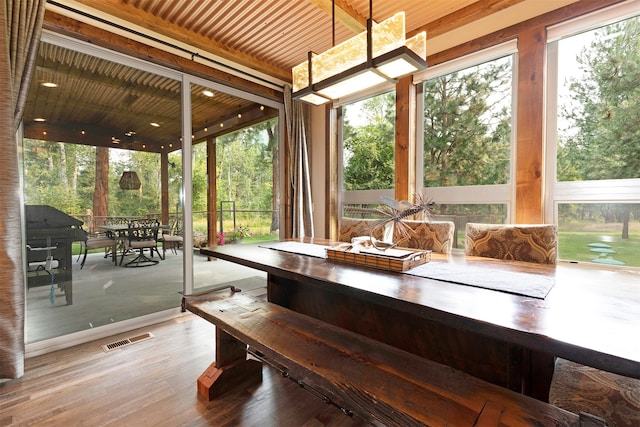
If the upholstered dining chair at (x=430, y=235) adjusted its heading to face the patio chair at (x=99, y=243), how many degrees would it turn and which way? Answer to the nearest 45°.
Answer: approximately 45° to its right

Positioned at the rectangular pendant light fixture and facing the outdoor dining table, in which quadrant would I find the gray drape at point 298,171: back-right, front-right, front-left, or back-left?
front-right

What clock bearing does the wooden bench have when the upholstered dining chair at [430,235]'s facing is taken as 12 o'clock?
The wooden bench is roughly at 11 o'clock from the upholstered dining chair.

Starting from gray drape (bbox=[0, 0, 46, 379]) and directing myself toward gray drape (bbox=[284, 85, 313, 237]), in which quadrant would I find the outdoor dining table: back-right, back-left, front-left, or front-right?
front-left

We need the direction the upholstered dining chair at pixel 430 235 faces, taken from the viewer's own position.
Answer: facing the viewer and to the left of the viewer

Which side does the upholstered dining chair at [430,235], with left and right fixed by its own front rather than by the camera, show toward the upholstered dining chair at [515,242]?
left

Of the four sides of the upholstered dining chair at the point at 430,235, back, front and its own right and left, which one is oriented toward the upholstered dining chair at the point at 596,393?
left

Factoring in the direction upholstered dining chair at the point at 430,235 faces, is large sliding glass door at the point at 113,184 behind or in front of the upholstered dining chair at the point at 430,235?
in front

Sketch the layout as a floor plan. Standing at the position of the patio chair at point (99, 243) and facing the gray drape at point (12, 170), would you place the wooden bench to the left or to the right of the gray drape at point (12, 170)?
left

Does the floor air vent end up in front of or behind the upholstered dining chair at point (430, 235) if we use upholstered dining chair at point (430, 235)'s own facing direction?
in front

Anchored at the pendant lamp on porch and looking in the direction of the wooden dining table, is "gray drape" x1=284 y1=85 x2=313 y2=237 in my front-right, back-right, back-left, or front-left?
front-left

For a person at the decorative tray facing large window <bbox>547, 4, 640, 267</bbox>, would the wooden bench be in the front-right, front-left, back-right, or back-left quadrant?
back-right

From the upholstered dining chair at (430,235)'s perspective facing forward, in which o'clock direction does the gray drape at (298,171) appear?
The gray drape is roughly at 3 o'clock from the upholstered dining chair.

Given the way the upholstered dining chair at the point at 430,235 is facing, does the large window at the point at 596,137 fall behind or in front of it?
behind
